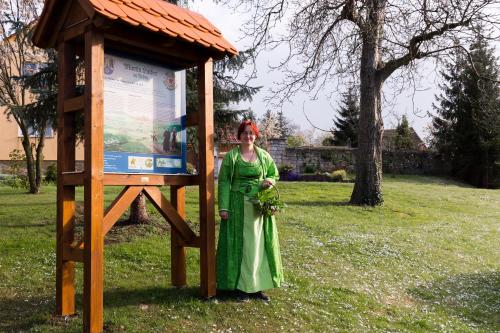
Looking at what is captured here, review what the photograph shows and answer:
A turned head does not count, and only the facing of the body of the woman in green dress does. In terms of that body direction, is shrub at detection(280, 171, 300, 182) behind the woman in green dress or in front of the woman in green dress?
behind

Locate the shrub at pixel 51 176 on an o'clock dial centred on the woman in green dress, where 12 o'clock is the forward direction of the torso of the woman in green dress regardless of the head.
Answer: The shrub is roughly at 5 o'clock from the woman in green dress.

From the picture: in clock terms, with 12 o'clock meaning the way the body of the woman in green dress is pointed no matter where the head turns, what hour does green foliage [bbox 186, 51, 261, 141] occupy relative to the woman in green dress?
The green foliage is roughly at 6 o'clock from the woman in green dress.

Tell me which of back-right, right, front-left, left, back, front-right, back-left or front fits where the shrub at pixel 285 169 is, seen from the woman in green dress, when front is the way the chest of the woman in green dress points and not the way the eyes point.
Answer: back

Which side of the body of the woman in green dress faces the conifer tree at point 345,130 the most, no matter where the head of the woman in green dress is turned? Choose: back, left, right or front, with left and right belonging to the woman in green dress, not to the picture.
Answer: back

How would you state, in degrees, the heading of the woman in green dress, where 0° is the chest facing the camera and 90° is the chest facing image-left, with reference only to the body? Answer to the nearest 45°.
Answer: approximately 0°

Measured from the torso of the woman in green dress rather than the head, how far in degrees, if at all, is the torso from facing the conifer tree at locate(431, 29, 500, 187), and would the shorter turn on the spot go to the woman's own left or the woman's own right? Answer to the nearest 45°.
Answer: approximately 135° to the woman's own left

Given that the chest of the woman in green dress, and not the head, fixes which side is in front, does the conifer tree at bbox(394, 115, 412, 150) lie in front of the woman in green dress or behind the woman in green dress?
behind

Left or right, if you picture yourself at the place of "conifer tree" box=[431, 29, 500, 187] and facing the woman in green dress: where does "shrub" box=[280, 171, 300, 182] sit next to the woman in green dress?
right
